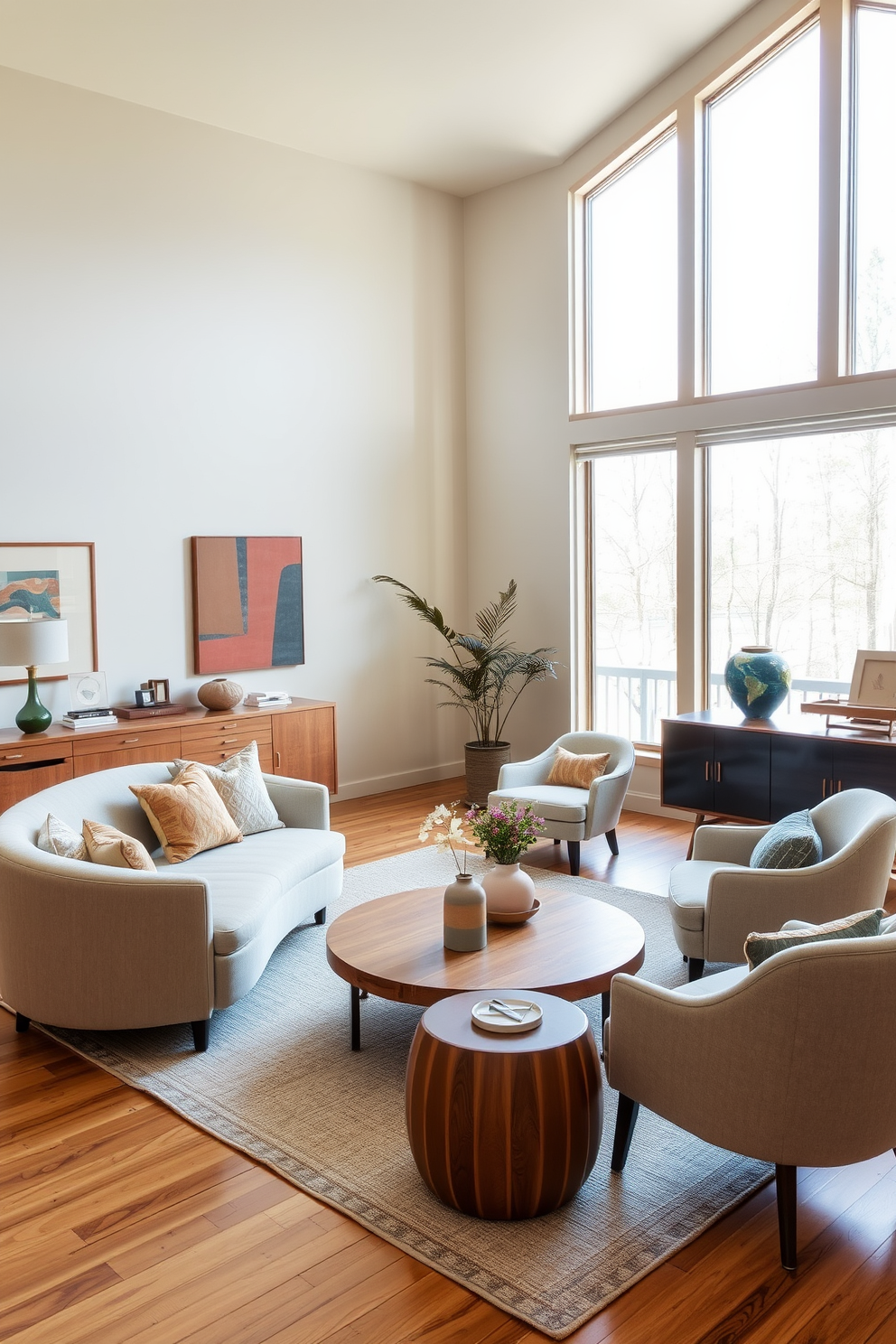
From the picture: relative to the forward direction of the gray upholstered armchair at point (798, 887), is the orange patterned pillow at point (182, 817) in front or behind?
in front

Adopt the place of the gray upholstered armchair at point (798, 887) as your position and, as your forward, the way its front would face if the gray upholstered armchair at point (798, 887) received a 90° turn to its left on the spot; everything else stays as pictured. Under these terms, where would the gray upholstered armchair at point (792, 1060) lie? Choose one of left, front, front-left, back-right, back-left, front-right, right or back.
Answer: front

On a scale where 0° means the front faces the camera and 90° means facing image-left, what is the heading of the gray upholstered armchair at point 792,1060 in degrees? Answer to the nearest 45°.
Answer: approximately 135°

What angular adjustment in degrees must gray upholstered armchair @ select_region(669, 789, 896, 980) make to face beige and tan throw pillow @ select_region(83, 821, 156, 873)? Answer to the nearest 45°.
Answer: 0° — it already faces it

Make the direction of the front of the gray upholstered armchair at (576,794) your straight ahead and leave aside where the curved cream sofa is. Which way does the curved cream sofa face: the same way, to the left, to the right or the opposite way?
to the left
